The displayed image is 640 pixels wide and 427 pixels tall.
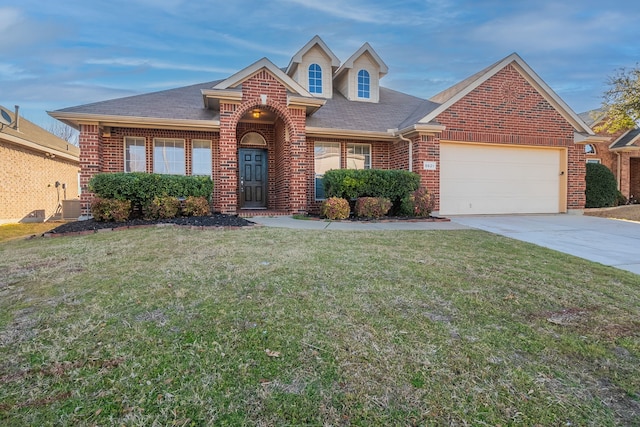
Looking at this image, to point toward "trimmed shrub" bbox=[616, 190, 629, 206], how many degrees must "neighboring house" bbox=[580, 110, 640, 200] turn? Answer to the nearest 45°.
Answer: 0° — it already faces it

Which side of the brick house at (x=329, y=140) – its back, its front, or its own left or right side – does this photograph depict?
front

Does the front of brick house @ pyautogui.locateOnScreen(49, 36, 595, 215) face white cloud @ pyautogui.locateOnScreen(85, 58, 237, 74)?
no

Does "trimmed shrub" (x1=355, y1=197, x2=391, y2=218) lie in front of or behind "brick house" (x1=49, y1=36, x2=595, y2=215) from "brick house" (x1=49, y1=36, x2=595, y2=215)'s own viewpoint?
in front

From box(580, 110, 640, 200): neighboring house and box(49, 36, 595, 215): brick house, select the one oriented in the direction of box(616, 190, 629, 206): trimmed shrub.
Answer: the neighboring house

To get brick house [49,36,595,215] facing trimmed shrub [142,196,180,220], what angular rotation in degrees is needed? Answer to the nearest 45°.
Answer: approximately 45° to its right

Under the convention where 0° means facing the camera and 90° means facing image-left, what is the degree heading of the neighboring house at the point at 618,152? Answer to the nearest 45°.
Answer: approximately 0°

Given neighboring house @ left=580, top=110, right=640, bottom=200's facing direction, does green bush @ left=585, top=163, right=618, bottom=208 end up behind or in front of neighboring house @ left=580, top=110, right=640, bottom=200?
in front

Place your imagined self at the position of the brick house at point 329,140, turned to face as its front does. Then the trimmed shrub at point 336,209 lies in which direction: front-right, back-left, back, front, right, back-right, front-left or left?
front

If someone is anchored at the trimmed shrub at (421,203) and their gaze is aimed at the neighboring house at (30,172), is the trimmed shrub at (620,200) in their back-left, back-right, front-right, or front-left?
back-right

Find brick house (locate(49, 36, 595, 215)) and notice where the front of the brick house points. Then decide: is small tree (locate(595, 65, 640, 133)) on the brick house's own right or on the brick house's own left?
on the brick house's own left

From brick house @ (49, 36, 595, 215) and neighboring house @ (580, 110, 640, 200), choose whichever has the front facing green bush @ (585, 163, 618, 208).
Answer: the neighboring house

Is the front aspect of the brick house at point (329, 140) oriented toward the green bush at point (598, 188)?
no

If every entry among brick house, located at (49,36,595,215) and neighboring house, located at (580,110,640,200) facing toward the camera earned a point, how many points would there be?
2

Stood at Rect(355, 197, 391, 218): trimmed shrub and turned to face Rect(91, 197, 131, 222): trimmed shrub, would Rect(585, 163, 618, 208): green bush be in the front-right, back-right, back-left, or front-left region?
back-right

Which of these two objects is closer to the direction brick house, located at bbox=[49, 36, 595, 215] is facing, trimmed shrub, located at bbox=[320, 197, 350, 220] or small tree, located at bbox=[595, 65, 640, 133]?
the trimmed shrub
